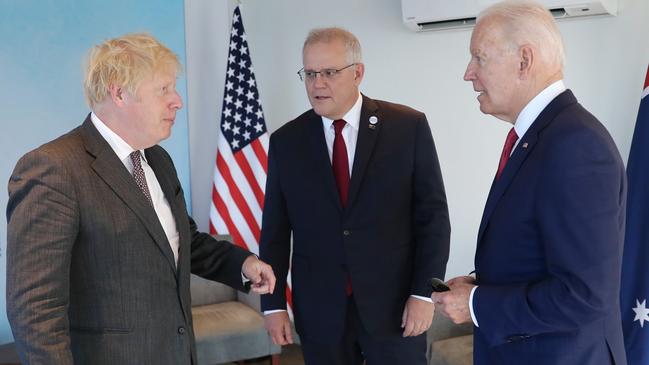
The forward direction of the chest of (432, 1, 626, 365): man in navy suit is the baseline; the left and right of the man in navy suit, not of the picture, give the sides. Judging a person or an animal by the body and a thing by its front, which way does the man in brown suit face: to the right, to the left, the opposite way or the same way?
the opposite way

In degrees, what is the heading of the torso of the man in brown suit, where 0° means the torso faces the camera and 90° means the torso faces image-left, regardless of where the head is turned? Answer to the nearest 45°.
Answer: approximately 315°

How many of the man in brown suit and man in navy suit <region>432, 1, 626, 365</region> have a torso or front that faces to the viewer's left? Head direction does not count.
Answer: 1

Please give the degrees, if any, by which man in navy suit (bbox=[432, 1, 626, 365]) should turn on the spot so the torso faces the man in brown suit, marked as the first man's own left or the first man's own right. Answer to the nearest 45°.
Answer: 0° — they already face them

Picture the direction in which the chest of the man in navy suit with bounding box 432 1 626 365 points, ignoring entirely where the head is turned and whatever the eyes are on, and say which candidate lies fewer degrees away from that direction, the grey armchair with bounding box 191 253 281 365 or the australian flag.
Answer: the grey armchair

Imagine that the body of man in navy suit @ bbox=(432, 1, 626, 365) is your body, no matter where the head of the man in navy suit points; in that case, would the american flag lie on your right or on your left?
on your right

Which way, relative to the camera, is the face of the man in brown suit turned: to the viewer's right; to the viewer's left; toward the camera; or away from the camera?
to the viewer's right

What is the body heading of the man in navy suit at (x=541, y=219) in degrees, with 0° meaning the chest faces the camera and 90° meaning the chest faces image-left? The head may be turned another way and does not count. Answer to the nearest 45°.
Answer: approximately 90°
